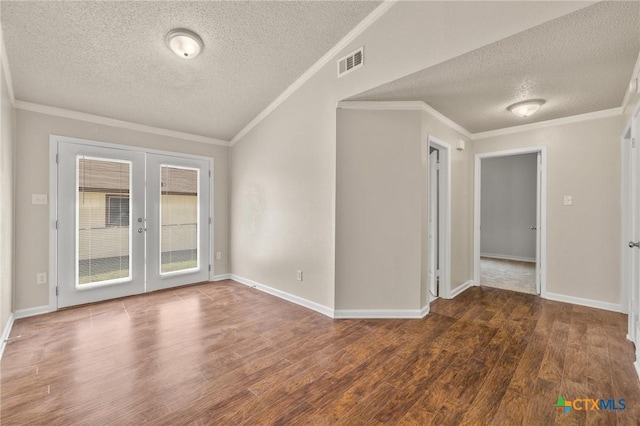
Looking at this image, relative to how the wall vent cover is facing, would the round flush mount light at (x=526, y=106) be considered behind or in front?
behind

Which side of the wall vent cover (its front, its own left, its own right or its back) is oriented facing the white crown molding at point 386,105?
back

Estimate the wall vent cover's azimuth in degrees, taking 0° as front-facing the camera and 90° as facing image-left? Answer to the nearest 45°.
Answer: approximately 45°

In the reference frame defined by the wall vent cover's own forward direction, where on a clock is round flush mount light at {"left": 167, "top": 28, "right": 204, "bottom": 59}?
The round flush mount light is roughly at 1 o'clock from the wall vent cover.

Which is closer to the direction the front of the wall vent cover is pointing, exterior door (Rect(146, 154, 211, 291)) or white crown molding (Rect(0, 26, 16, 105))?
the white crown molding

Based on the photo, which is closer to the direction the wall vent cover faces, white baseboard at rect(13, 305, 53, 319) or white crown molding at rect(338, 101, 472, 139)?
the white baseboard
